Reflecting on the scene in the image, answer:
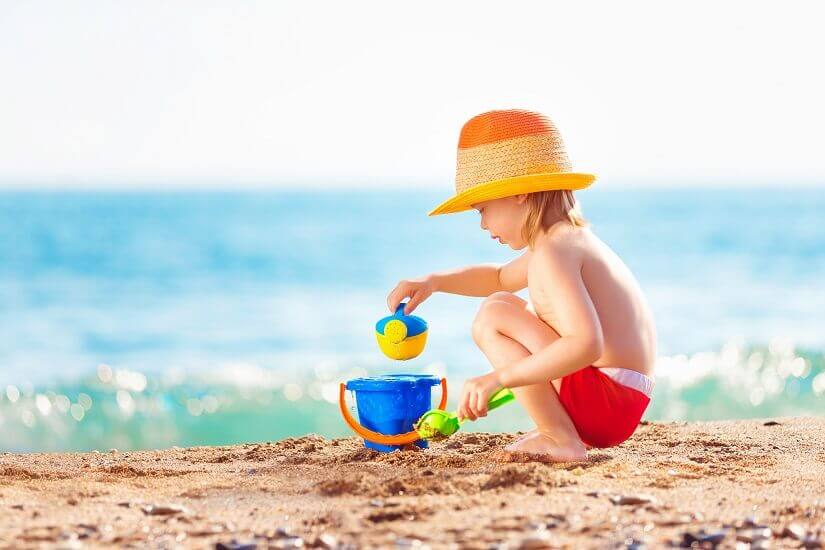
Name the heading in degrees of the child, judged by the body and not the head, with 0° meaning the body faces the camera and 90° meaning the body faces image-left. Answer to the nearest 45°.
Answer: approximately 90°

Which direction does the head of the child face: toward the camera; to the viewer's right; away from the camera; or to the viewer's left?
to the viewer's left
